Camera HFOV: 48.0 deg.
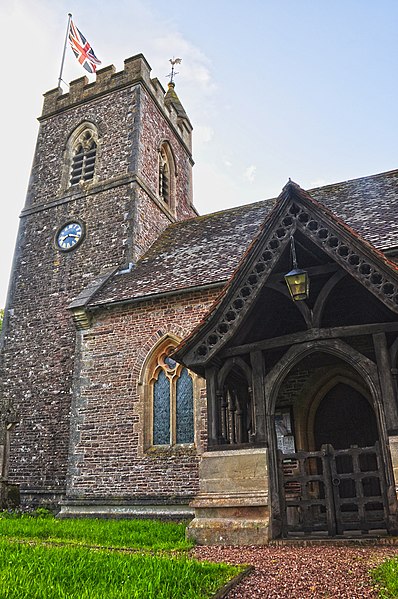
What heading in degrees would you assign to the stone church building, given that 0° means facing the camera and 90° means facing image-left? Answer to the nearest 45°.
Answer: approximately 0°
